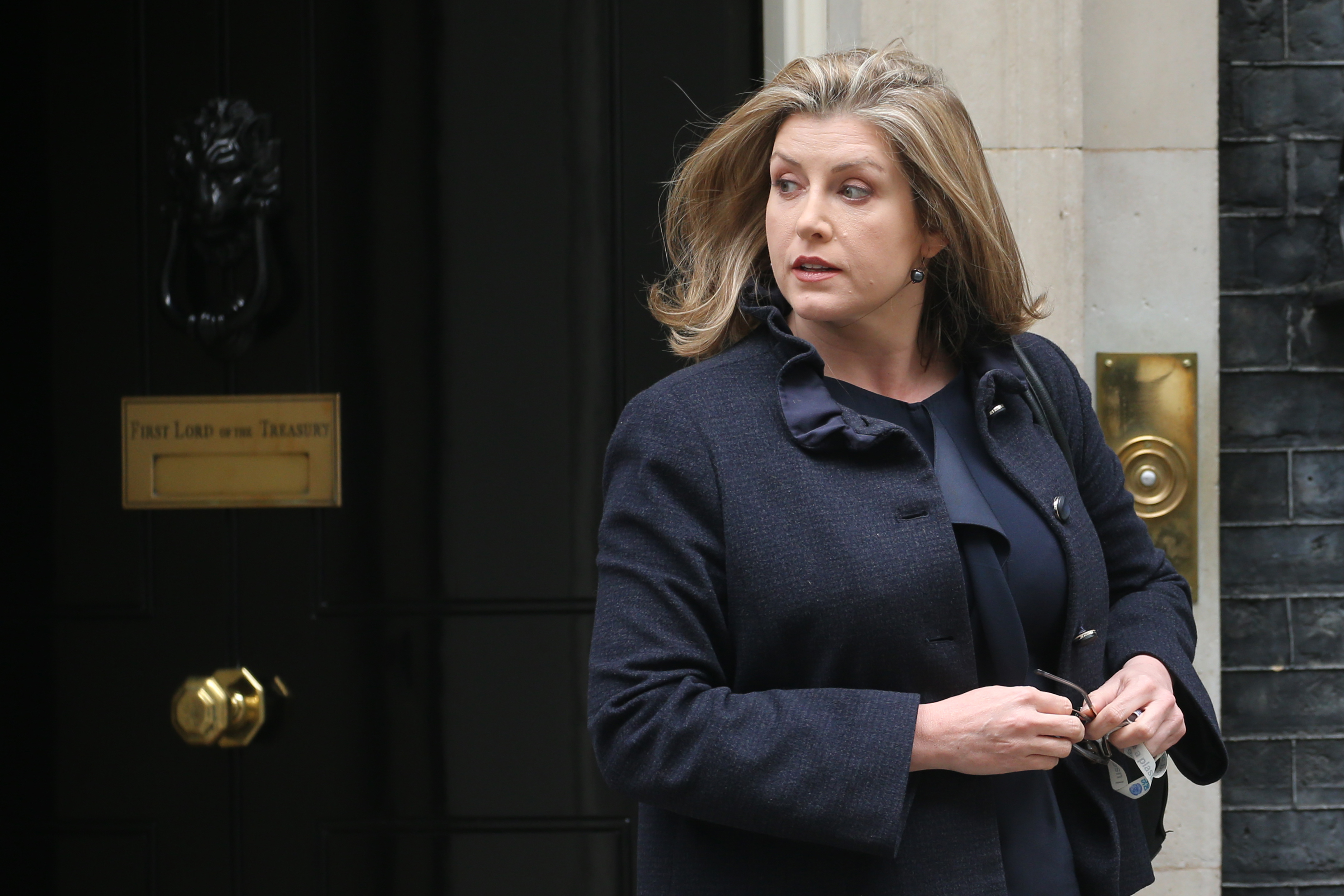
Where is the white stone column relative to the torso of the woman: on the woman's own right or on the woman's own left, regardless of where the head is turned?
on the woman's own left

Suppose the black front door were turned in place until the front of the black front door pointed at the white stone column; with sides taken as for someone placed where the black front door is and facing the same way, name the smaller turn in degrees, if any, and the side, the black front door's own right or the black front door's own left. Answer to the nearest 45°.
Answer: approximately 45° to the black front door's own left

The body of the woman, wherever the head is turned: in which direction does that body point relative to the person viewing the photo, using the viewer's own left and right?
facing the viewer and to the right of the viewer

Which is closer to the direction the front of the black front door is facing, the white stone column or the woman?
the woman

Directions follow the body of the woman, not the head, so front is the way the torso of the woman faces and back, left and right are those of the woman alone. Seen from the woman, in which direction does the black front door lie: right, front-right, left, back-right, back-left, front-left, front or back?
back

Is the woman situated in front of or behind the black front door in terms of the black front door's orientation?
in front

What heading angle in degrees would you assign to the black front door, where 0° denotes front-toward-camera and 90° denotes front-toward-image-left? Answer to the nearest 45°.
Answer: approximately 0°

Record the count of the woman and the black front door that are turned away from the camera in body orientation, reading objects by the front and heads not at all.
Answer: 0
